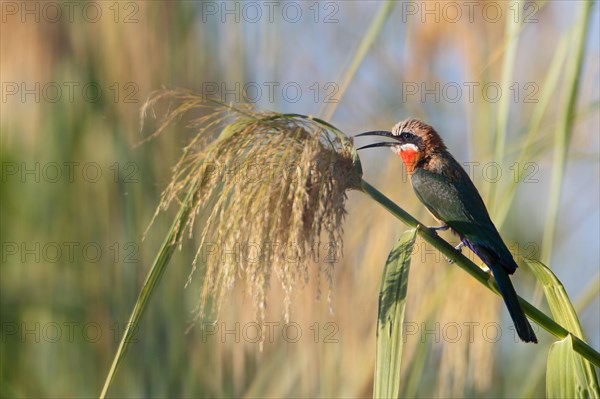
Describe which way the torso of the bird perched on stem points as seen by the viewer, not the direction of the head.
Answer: to the viewer's left

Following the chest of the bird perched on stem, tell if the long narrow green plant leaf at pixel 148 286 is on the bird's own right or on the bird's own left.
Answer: on the bird's own left
